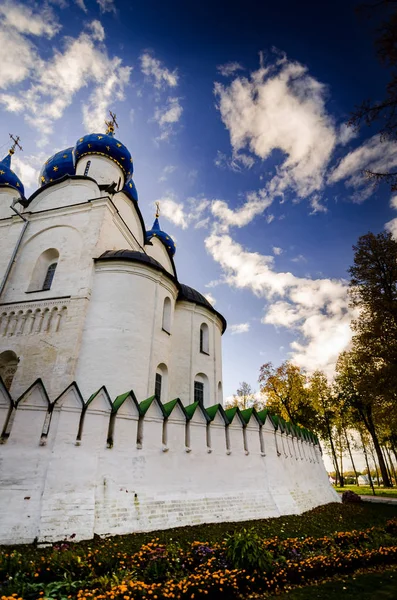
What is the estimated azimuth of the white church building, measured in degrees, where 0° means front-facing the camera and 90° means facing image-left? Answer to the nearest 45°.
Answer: approximately 135°
